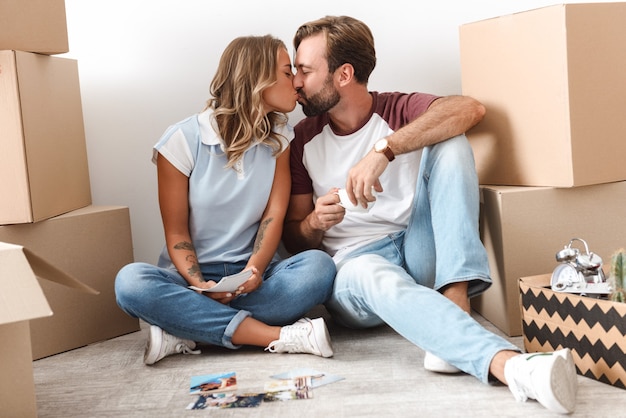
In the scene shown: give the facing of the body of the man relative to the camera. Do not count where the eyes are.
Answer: toward the camera

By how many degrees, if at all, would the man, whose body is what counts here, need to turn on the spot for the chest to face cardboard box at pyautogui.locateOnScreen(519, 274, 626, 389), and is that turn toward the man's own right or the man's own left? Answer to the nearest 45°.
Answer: approximately 45° to the man's own left

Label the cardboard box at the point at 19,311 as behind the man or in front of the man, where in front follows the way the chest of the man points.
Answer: in front

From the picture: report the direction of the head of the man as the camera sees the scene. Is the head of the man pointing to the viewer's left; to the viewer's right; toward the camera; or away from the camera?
to the viewer's left

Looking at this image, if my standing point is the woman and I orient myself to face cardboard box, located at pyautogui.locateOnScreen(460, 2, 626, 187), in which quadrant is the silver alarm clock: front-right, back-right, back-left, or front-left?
front-right

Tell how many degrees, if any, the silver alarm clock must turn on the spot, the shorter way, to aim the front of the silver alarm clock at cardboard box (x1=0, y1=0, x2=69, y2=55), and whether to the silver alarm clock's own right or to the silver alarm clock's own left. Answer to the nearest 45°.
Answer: approximately 45° to the silver alarm clock's own right

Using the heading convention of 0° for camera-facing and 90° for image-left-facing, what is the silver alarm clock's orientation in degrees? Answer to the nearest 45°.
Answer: approximately 45°

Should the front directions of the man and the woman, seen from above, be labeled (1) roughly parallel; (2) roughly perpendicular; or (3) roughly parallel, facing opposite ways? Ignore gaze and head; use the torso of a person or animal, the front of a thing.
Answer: roughly parallel

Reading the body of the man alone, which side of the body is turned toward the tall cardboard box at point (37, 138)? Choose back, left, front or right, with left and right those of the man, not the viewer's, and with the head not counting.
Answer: right

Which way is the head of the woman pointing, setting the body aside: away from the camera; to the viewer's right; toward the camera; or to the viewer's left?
to the viewer's right

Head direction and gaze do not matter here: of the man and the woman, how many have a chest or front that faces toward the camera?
2

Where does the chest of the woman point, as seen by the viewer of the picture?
toward the camera
